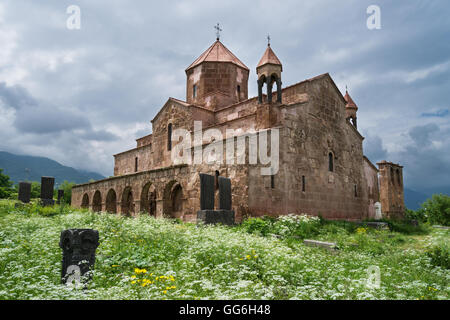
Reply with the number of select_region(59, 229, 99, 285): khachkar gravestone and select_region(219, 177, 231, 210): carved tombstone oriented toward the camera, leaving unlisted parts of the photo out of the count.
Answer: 2

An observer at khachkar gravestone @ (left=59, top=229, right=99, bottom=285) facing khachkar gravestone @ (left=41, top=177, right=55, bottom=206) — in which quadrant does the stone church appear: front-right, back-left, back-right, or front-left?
front-right

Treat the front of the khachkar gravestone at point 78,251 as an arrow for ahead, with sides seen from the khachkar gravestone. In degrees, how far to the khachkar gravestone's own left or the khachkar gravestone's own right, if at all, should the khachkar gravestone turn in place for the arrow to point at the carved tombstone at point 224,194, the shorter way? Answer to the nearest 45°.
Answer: approximately 135° to the khachkar gravestone's own left

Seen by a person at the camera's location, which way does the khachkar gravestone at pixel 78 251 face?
facing the viewer

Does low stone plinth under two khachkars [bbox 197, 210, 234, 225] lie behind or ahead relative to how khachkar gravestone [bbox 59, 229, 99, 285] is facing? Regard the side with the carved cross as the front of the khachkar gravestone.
behind

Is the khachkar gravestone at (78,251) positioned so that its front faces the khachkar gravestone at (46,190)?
no

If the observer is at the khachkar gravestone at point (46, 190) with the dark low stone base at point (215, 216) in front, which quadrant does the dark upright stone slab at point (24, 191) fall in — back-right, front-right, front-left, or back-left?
back-right

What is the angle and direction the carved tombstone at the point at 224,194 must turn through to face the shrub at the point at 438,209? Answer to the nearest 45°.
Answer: approximately 135° to its left

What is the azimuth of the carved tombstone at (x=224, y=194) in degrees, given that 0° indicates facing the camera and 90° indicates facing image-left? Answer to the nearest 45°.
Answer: approximately 0°

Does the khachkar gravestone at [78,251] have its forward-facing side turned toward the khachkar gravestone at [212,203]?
no

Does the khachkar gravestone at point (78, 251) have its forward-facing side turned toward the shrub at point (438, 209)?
no

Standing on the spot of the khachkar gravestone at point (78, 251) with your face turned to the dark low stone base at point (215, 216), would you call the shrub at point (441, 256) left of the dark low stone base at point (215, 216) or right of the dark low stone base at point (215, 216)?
right

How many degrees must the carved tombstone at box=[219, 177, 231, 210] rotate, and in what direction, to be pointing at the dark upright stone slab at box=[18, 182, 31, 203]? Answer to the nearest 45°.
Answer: approximately 135° to its right

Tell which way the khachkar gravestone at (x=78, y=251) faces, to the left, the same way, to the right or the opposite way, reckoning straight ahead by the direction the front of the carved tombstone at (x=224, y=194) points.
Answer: the same way

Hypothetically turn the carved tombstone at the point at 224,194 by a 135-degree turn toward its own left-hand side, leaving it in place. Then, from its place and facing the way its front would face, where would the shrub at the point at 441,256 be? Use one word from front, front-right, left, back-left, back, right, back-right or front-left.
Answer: right
